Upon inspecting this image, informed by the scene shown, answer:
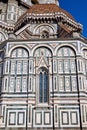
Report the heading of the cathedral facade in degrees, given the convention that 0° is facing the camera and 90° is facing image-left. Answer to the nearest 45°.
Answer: approximately 0°
